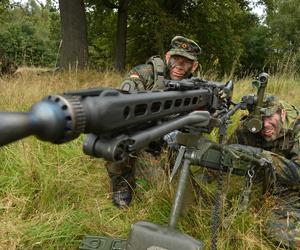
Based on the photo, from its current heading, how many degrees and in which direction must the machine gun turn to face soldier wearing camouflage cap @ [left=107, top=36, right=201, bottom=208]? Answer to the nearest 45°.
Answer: approximately 135° to its right

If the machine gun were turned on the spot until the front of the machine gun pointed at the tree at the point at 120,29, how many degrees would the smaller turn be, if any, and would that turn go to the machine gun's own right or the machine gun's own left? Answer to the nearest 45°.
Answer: approximately 135° to the machine gun's own right

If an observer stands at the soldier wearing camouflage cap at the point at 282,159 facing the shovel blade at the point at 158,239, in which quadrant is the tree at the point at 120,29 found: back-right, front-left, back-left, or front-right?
back-right

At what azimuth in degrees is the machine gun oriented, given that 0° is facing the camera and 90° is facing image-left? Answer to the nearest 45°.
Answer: approximately 45°
